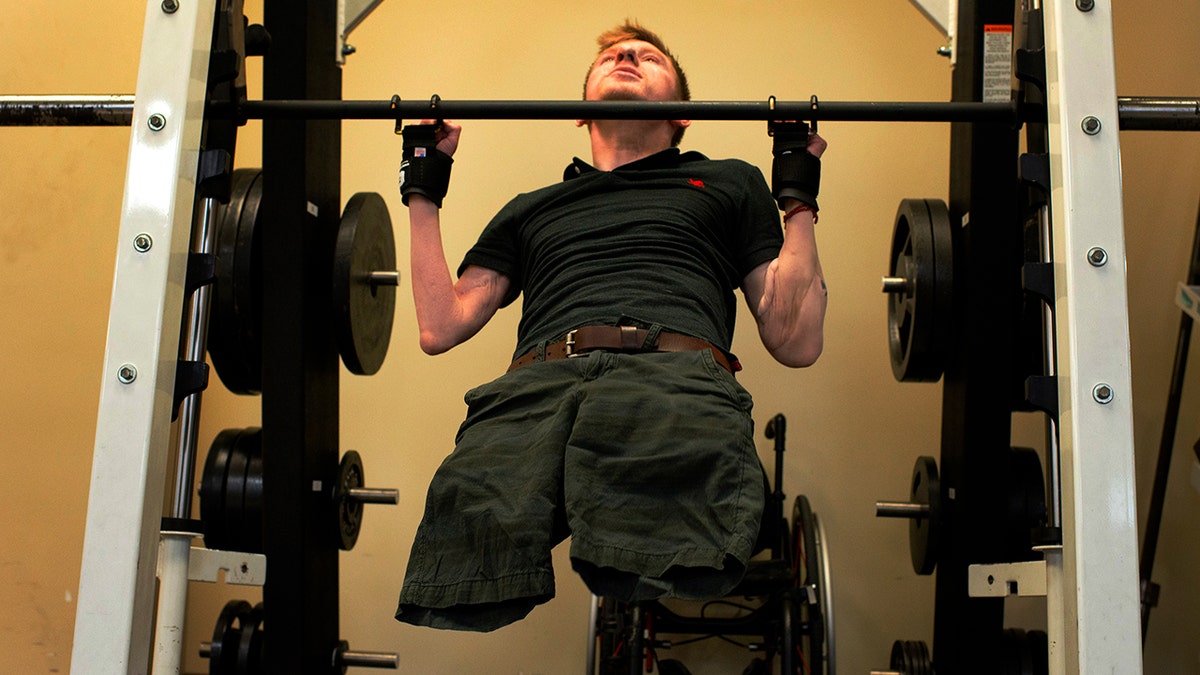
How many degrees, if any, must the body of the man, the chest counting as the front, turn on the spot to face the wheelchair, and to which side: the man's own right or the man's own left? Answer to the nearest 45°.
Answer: approximately 180°

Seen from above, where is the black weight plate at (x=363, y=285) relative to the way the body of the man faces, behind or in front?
behind

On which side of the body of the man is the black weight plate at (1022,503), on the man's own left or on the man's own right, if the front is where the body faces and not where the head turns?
on the man's own left

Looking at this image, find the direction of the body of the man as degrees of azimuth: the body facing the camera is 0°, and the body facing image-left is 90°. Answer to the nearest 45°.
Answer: approximately 0°

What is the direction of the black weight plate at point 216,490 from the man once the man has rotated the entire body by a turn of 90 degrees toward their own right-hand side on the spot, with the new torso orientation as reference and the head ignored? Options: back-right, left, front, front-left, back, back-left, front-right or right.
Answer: front-right

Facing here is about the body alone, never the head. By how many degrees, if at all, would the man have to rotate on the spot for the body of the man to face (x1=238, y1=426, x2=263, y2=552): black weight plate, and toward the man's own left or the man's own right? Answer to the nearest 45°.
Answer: approximately 135° to the man's own right

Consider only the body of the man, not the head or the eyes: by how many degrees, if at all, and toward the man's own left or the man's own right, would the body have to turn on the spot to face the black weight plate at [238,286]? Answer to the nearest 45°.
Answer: approximately 135° to the man's own right
